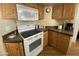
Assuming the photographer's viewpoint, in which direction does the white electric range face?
facing the viewer and to the right of the viewer

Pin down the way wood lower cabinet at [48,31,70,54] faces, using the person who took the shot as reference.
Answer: facing the viewer and to the left of the viewer

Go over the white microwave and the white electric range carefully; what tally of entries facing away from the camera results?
0

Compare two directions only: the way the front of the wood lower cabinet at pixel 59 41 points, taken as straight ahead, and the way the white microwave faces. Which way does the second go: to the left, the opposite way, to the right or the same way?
to the left
